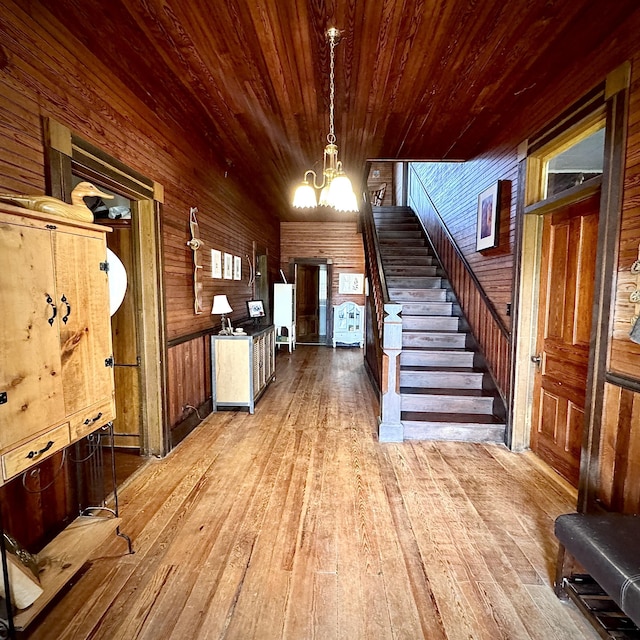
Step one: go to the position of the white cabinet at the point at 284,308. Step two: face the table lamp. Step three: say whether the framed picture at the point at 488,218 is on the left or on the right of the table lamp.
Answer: left

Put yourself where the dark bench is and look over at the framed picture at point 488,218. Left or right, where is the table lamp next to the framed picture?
left

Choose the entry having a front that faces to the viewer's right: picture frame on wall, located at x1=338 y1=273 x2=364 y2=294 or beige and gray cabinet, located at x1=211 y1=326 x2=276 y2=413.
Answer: the beige and gray cabinet

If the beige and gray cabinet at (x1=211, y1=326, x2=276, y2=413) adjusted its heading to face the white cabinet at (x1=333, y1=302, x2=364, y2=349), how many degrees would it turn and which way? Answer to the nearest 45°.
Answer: approximately 45° to its left

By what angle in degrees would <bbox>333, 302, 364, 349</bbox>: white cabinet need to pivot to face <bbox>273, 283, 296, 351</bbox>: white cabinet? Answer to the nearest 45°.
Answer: approximately 45° to its right

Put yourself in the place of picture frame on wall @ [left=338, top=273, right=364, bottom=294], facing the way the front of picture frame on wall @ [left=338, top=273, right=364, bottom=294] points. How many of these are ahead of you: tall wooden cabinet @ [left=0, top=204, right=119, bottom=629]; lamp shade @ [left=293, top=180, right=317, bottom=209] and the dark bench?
3

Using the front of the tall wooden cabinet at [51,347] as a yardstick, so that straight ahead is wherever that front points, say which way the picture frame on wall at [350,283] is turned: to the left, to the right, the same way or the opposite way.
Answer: to the right

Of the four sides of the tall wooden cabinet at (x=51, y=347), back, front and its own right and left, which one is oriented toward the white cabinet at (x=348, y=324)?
left

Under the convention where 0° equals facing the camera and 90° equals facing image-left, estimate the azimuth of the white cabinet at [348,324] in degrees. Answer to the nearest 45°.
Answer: approximately 0°

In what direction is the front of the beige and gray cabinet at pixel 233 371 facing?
to the viewer's right

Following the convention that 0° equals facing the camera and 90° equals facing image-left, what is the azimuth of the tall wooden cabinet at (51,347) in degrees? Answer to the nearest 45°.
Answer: approximately 315°
